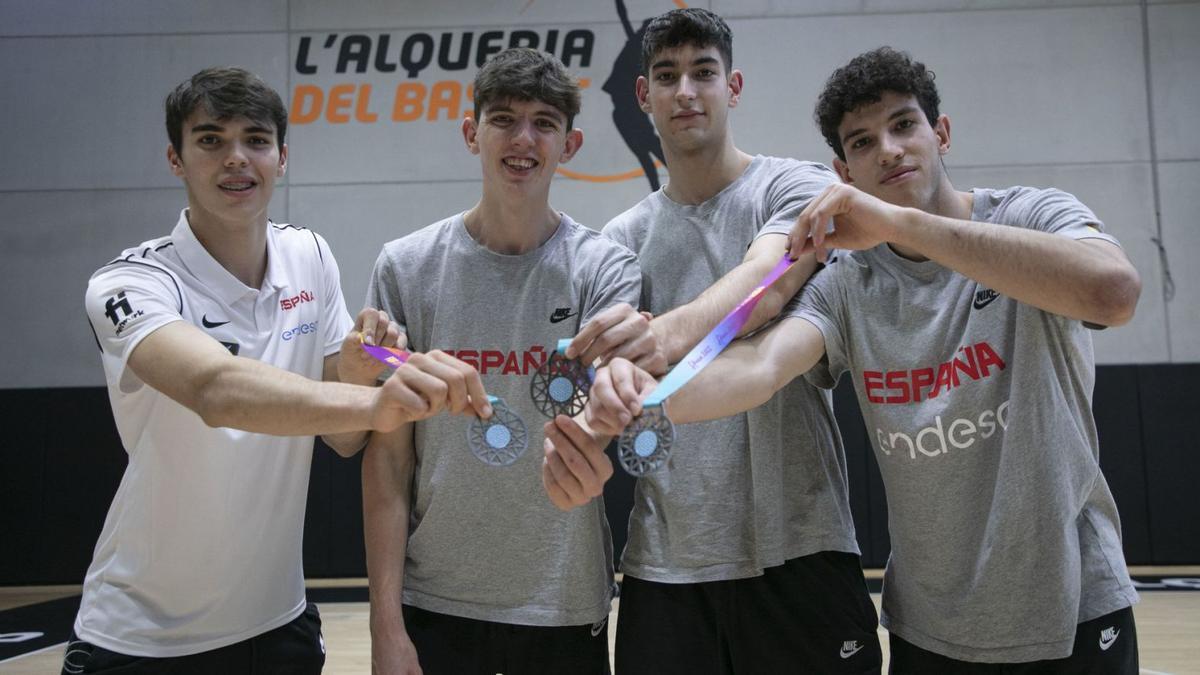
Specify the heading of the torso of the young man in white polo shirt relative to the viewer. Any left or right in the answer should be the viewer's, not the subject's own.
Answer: facing the viewer and to the right of the viewer
